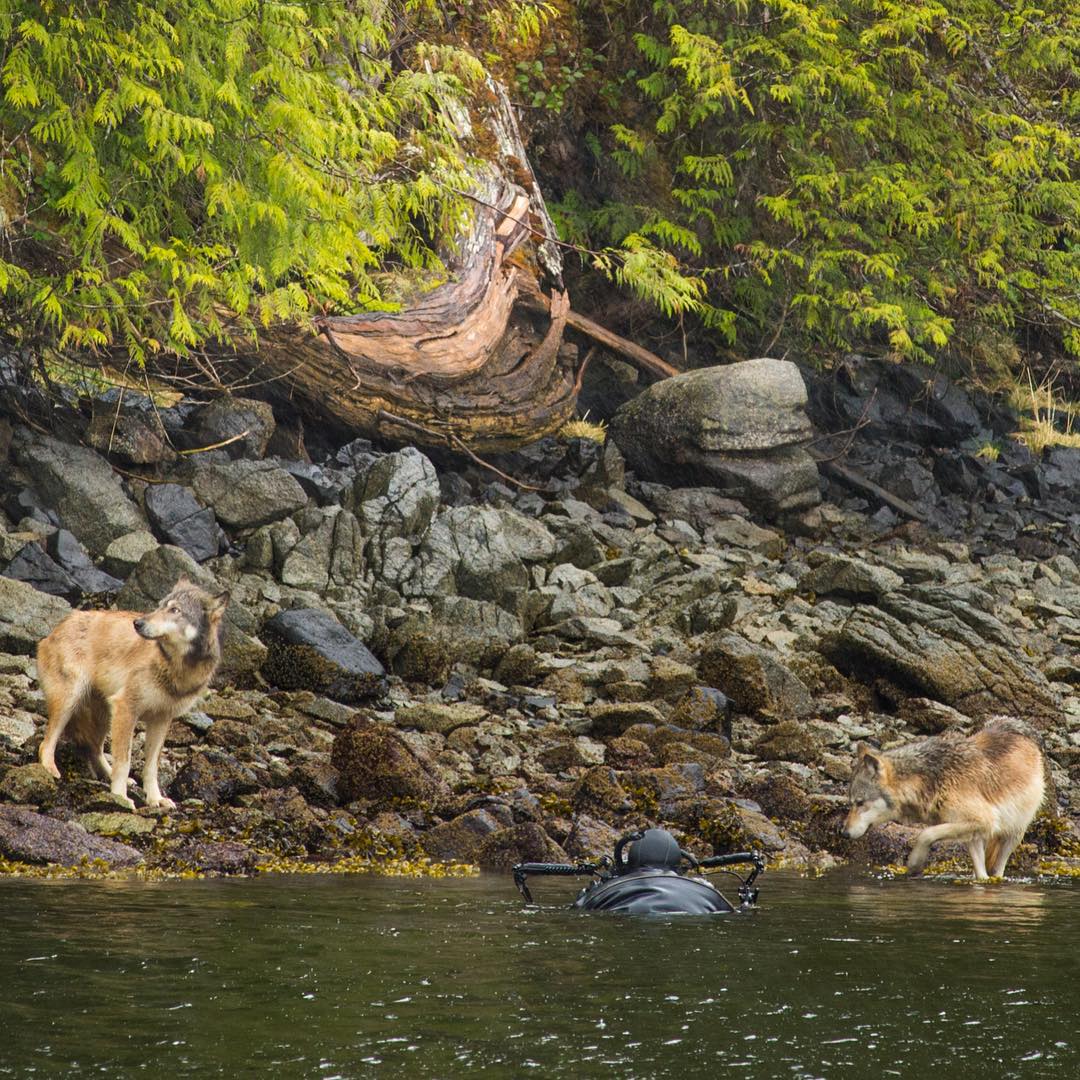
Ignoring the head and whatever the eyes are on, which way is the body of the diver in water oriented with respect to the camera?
away from the camera

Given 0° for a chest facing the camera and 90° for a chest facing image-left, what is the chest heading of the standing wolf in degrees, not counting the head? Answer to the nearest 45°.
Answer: approximately 315°

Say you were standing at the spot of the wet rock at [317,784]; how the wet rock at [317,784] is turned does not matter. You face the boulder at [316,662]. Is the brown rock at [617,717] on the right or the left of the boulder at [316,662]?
right

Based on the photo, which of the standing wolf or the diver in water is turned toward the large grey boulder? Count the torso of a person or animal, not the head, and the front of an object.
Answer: the diver in water

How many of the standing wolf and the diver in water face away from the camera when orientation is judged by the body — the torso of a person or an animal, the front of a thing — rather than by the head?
1

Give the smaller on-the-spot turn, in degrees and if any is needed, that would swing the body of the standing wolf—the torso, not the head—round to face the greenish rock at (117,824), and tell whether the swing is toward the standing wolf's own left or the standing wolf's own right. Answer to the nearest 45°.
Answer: approximately 45° to the standing wolf's own right

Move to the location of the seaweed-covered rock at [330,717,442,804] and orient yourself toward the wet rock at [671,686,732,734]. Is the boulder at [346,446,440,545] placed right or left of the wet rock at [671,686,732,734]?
left

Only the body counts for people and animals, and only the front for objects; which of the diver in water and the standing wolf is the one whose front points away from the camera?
the diver in water

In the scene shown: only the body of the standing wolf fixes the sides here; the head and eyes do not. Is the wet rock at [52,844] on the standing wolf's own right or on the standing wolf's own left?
on the standing wolf's own right
